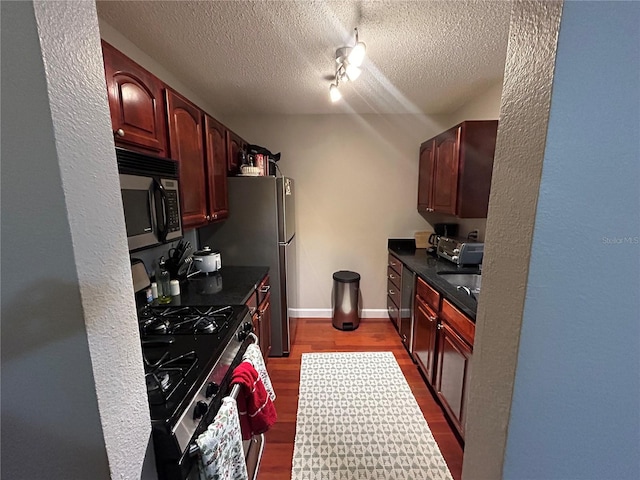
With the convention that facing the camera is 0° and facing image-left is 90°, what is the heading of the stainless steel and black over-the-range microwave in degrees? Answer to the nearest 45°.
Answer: approximately 315°

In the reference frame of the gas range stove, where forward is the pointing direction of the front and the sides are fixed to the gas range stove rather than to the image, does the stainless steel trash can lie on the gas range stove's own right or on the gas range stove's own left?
on the gas range stove's own left

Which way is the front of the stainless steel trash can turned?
toward the camera

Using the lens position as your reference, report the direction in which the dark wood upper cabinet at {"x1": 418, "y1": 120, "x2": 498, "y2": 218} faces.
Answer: facing to the left of the viewer

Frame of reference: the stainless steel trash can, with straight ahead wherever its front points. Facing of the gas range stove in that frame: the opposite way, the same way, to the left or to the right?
to the left

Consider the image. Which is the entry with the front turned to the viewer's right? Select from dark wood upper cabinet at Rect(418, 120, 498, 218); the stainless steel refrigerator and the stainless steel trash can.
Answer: the stainless steel refrigerator

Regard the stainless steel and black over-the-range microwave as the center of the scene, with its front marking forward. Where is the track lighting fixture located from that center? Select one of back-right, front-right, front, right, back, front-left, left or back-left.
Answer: front-left

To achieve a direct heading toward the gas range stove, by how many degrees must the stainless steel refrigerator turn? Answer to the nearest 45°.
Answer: approximately 90° to its right

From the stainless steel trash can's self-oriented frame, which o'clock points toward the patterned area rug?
The patterned area rug is roughly at 12 o'clock from the stainless steel trash can.

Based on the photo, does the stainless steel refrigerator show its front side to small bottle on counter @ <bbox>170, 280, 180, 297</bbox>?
no

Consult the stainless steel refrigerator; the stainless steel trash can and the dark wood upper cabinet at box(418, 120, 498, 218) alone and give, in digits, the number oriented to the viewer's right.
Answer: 1

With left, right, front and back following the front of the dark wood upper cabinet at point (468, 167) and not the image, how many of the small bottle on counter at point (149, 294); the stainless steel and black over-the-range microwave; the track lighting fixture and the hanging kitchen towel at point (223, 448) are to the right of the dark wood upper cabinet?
0

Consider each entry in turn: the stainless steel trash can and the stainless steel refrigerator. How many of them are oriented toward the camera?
1

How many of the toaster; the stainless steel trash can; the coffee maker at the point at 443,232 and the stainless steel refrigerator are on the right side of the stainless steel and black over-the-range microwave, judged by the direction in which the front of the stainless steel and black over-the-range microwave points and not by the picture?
0

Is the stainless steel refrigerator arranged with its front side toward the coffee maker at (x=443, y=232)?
yes

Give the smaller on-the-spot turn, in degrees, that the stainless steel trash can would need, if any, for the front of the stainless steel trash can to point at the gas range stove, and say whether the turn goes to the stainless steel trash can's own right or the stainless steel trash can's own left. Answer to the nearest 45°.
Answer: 0° — it already faces it

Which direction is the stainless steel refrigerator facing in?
to the viewer's right
